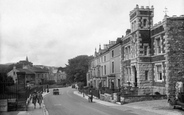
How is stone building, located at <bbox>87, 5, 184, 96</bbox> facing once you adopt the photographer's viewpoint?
facing the viewer and to the left of the viewer
